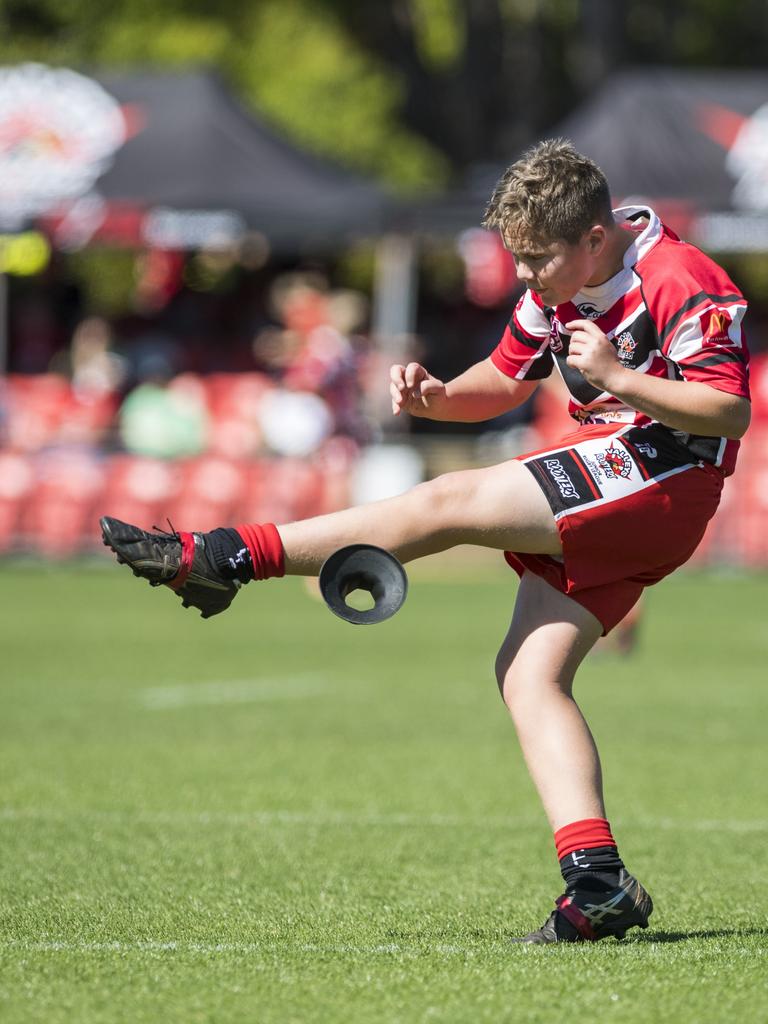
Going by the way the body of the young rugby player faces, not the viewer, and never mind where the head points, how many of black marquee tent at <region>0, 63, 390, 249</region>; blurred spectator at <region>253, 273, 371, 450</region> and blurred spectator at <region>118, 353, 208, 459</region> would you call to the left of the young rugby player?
0

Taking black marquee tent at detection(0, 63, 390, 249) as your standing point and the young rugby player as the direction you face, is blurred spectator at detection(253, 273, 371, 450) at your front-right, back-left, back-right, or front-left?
front-left

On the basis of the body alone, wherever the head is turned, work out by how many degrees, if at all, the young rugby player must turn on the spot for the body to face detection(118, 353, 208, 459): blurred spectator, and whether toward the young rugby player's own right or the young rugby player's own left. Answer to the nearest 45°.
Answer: approximately 135° to the young rugby player's own right

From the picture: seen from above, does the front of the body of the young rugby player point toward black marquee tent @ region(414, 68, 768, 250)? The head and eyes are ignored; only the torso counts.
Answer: no

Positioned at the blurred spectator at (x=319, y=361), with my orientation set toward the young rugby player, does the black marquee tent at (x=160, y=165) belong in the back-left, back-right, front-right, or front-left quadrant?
back-right

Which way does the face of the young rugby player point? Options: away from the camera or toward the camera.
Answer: toward the camera

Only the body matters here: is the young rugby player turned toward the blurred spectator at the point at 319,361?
no

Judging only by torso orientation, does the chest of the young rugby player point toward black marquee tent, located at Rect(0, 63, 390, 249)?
no

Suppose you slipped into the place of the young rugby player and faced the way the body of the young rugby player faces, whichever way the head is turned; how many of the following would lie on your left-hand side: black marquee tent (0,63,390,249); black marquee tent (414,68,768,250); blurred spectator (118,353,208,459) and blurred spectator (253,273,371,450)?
0

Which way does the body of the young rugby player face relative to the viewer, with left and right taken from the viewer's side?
facing the viewer and to the left of the viewer

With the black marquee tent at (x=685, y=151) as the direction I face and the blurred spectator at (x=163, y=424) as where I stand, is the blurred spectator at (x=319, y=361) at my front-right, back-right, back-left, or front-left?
front-right

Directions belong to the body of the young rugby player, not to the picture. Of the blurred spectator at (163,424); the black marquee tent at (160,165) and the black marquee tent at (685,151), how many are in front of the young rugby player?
0

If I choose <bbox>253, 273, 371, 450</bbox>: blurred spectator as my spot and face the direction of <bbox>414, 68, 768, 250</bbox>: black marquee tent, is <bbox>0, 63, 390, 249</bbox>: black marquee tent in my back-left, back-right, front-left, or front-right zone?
back-left
